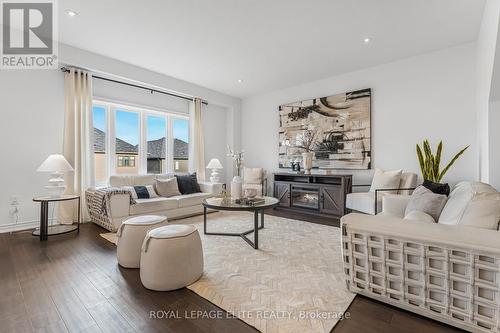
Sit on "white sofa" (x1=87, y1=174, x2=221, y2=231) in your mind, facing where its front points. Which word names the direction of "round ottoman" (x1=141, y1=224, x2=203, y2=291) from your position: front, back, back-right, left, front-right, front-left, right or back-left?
front-right

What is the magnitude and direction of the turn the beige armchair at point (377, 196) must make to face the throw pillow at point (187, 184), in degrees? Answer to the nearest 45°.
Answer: approximately 45° to its right

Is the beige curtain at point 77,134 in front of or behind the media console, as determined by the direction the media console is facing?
in front

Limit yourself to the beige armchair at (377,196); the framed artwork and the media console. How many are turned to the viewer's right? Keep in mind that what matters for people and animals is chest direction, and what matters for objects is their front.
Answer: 0

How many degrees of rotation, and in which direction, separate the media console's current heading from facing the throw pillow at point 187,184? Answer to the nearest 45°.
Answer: approximately 45° to its right

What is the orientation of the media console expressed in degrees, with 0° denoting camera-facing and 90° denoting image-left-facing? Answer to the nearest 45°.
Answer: approximately 45°

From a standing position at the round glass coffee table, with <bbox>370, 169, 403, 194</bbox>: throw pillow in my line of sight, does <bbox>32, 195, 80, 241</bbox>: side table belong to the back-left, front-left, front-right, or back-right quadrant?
back-left

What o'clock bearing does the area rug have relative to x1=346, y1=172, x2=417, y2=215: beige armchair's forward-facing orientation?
The area rug is roughly at 11 o'clock from the beige armchair.

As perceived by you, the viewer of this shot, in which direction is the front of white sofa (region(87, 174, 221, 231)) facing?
facing the viewer and to the right of the viewer

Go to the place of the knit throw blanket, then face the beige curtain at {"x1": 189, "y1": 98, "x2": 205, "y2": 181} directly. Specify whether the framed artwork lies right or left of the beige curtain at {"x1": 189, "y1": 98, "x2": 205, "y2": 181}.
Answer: right
